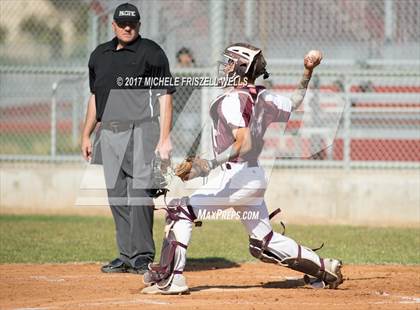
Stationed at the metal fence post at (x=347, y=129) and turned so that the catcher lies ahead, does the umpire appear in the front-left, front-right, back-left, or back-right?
front-right

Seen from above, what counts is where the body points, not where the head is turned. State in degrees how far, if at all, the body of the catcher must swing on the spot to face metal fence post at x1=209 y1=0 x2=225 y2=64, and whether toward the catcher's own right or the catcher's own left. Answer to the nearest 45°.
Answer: approximately 90° to the catcher's own right

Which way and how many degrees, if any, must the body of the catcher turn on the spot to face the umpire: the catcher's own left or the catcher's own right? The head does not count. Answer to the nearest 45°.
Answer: approximately 45° to the catcher's own right

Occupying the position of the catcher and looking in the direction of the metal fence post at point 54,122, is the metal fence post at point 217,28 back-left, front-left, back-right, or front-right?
front-right

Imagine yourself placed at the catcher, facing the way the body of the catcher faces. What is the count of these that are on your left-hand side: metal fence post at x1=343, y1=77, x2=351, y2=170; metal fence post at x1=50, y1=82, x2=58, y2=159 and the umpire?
0

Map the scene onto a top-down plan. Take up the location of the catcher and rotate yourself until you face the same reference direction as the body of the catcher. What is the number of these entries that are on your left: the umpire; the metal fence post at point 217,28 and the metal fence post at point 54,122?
0

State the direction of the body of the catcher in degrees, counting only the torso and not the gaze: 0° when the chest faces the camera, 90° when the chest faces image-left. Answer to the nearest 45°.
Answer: approximately 90°

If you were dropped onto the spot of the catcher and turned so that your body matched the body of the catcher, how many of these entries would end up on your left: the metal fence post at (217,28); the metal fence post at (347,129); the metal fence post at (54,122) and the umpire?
0

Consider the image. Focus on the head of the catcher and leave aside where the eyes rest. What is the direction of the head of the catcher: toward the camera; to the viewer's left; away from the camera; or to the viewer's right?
to the viewer's left

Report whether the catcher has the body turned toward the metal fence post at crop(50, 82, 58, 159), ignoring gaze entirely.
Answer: no

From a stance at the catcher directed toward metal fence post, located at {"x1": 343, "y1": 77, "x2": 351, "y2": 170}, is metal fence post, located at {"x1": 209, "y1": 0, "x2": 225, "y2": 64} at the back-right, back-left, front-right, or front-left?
front-left
